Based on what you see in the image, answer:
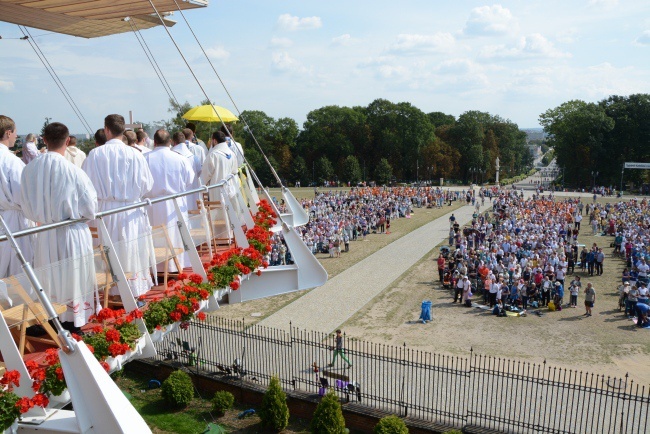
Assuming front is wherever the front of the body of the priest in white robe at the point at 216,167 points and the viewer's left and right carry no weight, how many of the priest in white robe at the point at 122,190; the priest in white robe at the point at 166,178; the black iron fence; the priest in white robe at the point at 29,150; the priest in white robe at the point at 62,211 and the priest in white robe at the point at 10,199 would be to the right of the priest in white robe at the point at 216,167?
1

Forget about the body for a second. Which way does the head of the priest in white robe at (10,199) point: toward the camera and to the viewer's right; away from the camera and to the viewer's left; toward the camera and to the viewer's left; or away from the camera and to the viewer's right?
away from the camera and to the viewer's right

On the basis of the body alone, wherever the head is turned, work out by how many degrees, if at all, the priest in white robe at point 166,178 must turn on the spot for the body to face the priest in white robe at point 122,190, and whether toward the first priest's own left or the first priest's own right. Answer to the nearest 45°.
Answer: approximately 180°

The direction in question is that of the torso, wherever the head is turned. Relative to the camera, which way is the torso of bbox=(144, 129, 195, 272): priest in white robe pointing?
away from the camera

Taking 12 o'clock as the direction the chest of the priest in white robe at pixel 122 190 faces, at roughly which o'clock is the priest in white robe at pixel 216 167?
the priest in white robe at pixel 216 167 is roughly at 1 o'clock from the priest in white robe at pixel 122 190.

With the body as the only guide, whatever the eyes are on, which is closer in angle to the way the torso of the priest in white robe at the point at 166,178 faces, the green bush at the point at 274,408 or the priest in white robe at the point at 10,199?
the green bush

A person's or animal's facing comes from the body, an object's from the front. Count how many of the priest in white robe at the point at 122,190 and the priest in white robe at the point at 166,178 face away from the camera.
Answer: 2

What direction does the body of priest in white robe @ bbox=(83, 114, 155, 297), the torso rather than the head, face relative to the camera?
away from the camera
